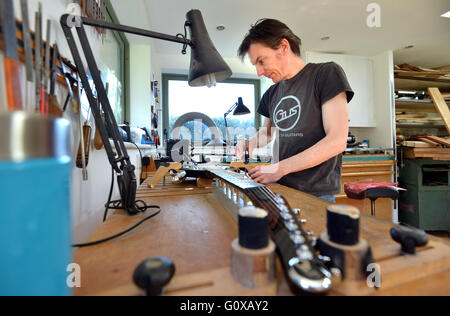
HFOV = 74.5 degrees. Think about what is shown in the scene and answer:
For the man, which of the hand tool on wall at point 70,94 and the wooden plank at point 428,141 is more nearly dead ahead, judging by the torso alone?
the hand tool on wall

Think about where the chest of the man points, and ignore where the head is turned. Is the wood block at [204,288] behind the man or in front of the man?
in front

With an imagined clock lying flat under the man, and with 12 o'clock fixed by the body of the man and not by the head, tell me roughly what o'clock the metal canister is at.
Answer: The metal canister is roughly at 11 o'clock from the man.

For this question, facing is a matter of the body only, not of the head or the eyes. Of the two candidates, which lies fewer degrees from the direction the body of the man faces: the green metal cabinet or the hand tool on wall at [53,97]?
the hand tool on wall

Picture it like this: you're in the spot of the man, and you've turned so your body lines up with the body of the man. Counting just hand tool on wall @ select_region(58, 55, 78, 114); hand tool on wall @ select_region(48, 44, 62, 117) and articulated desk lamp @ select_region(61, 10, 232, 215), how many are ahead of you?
3

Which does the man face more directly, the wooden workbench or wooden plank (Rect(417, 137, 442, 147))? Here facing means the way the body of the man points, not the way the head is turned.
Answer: the wooden workbench

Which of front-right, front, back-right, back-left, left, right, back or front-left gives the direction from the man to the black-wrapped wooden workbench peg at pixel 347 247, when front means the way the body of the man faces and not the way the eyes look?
front-left

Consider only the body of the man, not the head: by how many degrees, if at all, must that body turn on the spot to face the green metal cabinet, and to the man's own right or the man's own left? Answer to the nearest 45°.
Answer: approximately 180°

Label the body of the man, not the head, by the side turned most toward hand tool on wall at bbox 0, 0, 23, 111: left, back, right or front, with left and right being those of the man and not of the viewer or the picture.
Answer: front

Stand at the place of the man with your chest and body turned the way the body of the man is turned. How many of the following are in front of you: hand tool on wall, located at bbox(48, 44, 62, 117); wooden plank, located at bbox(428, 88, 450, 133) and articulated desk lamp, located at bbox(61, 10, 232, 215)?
2

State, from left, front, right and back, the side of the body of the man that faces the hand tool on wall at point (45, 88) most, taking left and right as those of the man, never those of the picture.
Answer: front

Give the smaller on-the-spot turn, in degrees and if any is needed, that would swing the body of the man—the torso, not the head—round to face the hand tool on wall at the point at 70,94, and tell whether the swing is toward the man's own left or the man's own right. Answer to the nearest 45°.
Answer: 0° — they already face it

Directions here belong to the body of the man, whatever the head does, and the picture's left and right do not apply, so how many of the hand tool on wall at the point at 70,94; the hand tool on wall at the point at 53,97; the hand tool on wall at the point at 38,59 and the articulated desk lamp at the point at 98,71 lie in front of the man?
4

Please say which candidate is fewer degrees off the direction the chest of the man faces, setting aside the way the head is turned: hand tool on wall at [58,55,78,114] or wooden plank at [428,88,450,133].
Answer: the hand tool on wall

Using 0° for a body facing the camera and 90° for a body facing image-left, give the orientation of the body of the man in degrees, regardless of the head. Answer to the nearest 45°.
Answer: approximately 45°
